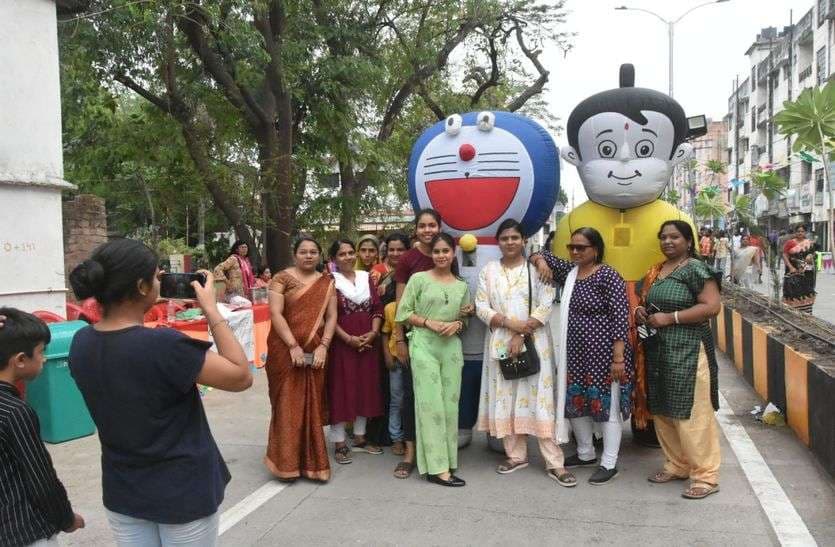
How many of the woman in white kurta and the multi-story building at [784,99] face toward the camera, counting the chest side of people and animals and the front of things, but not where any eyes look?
1

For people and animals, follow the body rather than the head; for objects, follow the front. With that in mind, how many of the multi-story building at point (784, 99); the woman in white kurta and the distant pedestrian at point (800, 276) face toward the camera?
2

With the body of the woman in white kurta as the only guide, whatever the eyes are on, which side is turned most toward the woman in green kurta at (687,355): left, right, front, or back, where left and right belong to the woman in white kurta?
left

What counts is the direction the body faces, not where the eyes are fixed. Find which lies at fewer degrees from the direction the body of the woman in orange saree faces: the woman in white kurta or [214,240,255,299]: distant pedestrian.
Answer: the woman in white kurta

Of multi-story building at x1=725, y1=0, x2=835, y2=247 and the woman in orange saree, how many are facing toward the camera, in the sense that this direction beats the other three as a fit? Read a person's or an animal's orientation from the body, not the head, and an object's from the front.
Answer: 1

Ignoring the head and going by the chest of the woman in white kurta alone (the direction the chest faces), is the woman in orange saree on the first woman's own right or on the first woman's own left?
on the first woman's own right

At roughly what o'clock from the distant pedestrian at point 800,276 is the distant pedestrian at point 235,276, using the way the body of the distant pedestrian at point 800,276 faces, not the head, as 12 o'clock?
the distant pedestrian at point 235,276 is roughly at 2 o'clock from the distant pedestrian at point 800,276.

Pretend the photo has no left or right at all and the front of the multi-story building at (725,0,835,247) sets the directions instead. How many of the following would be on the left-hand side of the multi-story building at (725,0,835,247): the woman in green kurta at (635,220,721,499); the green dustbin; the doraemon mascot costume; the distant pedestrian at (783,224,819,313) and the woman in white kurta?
5

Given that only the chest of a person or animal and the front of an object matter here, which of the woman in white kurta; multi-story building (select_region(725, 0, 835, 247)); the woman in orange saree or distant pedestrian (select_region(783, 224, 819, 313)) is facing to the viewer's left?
the multi-story building

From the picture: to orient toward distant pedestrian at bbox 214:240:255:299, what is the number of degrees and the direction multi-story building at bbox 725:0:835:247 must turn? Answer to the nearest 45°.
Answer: approximately 90° to its left

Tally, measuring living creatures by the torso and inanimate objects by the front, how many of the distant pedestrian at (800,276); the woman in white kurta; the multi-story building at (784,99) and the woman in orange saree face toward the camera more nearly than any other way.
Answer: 3

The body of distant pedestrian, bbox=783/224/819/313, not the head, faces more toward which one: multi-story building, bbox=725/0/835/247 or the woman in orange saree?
the woman in orange saree

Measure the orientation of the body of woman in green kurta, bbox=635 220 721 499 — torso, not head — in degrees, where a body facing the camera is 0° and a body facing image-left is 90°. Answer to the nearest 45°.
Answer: approximately 45°
